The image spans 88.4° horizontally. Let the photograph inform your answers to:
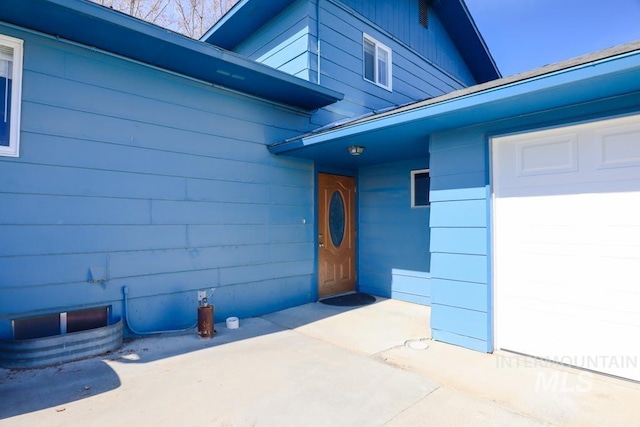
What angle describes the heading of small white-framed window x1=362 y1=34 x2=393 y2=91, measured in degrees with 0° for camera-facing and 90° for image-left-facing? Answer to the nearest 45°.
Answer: approximately 315°
